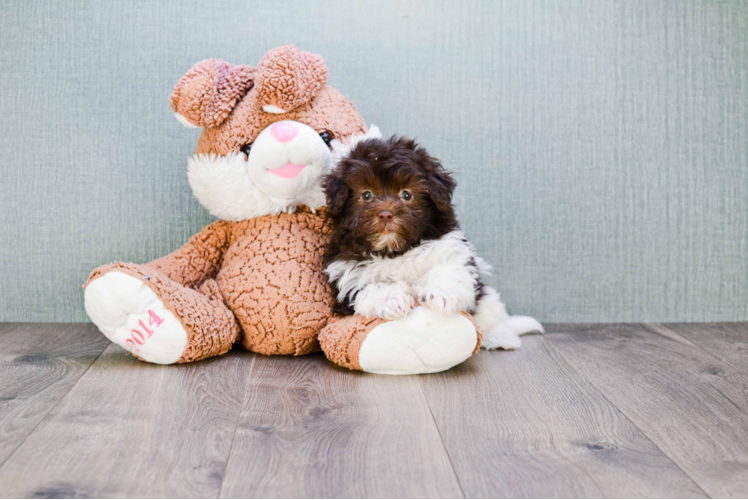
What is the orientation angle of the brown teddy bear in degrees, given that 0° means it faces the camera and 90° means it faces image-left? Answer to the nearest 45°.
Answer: approximately 0°
